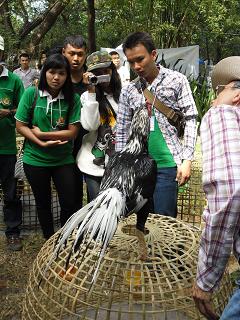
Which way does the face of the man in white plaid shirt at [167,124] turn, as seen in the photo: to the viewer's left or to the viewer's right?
to the viewer's left

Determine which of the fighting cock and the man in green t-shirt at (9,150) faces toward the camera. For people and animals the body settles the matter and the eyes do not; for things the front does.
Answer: the man in green t-shirt

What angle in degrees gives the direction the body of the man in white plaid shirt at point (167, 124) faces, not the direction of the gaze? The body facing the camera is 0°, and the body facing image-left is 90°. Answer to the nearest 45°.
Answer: approximately 45°

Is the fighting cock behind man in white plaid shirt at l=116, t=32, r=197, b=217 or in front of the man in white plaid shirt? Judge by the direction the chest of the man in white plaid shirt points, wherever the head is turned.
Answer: in front

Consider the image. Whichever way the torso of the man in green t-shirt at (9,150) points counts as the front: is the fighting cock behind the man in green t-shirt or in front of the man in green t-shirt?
in front

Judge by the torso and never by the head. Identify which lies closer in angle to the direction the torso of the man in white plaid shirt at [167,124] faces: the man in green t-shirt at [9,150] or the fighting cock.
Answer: the fighting cock

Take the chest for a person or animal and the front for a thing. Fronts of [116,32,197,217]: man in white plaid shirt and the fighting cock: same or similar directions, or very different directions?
very different directions

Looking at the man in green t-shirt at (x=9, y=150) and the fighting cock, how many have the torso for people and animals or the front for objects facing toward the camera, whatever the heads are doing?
1

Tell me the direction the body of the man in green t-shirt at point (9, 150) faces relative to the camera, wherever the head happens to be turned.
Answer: toward the camera

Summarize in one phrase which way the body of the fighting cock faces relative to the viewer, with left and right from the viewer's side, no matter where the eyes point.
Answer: facing away from the viewer and to the right of the viewer

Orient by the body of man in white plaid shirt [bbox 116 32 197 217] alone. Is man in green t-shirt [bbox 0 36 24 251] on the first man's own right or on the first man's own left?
on the first man's own right
